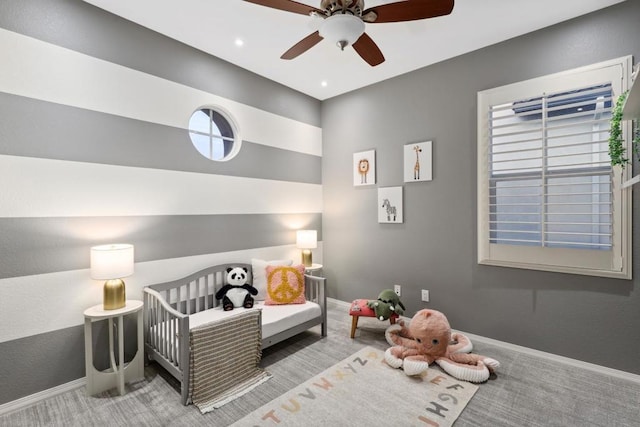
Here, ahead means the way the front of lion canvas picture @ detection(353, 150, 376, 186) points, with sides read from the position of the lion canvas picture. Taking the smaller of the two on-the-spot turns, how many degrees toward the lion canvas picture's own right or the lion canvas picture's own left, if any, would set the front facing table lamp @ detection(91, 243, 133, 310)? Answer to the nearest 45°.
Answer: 0° — it already faces it

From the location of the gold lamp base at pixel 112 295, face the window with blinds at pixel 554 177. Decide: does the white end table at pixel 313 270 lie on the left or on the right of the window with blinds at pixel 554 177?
left

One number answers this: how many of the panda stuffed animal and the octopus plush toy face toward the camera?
2

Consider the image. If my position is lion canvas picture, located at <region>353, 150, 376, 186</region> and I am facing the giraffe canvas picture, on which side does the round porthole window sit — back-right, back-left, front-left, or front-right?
back-right

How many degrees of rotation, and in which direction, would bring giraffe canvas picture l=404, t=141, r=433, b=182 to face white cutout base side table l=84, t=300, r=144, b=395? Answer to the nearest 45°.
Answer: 0° — it already faces it

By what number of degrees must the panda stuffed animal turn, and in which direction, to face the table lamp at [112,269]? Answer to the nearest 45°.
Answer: approximately 45° to its right
